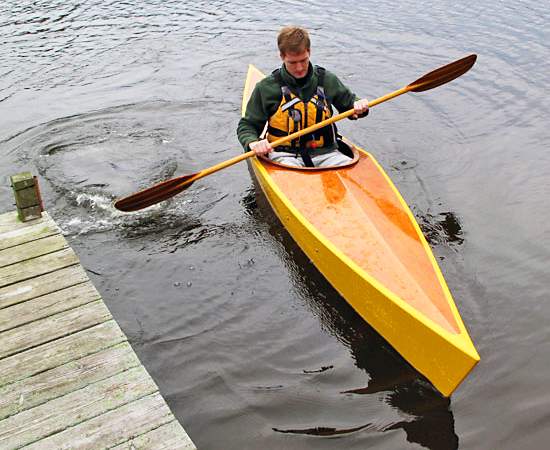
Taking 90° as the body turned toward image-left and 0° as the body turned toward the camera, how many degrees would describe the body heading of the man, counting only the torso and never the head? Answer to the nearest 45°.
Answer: approximately 0°

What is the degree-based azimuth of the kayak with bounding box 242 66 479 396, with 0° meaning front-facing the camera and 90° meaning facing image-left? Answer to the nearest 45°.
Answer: approximately 315°
